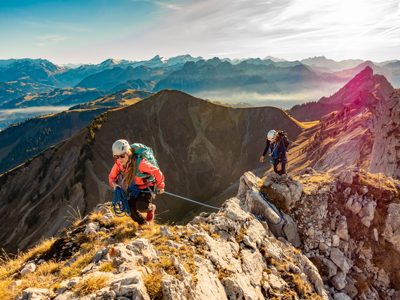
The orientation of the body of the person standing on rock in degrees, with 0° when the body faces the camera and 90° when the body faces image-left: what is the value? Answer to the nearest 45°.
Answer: approximately 45°

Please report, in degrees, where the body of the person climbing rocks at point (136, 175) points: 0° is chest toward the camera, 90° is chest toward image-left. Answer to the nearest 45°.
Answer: approximately 45°

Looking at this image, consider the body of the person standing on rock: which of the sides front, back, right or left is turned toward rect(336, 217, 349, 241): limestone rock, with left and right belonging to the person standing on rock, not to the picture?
left

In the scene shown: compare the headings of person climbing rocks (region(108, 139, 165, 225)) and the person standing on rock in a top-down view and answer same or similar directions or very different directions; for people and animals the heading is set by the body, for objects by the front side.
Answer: same or similar directions

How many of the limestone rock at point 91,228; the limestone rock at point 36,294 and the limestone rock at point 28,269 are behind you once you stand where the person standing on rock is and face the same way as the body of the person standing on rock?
0

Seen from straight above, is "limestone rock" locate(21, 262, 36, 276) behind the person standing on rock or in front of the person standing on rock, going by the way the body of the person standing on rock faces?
in front

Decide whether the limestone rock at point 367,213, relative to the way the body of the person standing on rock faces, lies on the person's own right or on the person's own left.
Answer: on the person's own left

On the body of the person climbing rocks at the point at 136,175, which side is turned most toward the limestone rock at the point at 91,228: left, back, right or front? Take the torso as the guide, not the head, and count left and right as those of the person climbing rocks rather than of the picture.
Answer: front

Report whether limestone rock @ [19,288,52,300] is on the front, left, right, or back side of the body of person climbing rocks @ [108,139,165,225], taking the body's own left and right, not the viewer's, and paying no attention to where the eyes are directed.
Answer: front

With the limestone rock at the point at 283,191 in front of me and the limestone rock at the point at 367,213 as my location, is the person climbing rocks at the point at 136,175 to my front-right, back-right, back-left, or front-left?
front-left

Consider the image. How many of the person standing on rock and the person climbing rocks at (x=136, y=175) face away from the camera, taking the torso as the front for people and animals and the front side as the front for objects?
0

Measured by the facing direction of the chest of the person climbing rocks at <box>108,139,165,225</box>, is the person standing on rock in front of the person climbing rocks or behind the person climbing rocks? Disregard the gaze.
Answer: behind
